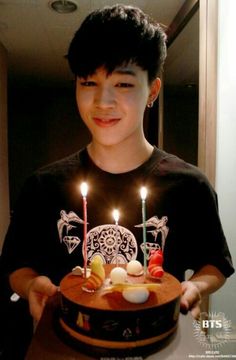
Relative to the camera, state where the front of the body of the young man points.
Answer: toward the camera

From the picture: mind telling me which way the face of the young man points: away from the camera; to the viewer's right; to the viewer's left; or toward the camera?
toward the camera
